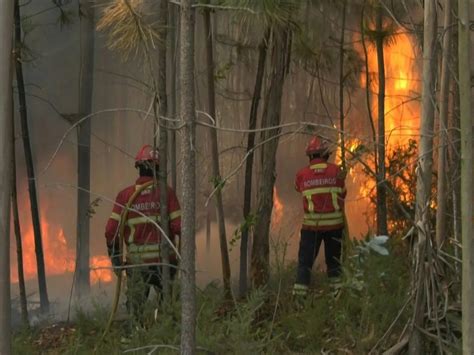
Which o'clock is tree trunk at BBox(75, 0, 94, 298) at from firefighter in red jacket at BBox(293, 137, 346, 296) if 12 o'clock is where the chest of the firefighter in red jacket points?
The tree trunk is roughly at 9 o'clock from the firefighter in red jacket.

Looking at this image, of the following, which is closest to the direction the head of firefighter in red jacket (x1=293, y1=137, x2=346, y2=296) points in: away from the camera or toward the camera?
away from the camera

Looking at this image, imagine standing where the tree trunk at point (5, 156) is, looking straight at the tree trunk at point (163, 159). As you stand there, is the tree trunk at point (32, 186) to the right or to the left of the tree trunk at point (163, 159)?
left

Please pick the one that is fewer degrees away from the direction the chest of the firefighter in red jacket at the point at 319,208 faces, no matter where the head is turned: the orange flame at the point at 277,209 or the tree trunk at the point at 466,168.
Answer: the orange flame

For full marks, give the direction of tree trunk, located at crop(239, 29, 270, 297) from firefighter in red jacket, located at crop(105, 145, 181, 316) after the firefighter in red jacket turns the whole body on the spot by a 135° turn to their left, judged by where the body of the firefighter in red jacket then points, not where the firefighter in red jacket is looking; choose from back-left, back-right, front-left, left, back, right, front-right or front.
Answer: back

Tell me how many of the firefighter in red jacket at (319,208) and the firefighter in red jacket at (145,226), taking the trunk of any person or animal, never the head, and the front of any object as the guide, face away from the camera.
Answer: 2

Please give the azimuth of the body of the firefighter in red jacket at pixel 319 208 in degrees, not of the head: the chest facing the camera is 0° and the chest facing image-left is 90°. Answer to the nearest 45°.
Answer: approximately 180°

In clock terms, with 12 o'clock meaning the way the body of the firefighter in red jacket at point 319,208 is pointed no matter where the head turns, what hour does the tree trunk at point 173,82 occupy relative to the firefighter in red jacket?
The tree trunk is roughly at 8 o'clock from the firefighter in red jacket.

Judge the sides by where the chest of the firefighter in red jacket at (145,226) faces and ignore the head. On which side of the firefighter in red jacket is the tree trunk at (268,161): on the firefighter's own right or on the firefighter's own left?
on the firefighter's own right

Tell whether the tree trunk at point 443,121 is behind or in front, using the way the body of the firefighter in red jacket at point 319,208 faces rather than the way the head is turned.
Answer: behind

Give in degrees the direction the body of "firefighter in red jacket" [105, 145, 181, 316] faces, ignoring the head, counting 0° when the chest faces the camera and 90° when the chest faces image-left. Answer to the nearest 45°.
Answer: approximately 180°

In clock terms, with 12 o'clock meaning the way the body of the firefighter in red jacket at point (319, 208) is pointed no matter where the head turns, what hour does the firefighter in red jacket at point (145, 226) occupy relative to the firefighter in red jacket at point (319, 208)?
the firefighter in red jacket at point (145, 226) is roughly at 8 o'clock from the firefighter in red jacket at point (319, 208).

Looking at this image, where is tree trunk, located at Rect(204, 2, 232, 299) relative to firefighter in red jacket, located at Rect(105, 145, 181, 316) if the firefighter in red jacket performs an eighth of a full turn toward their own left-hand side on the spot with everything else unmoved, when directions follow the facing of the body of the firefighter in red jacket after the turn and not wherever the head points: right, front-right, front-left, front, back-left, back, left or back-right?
right
